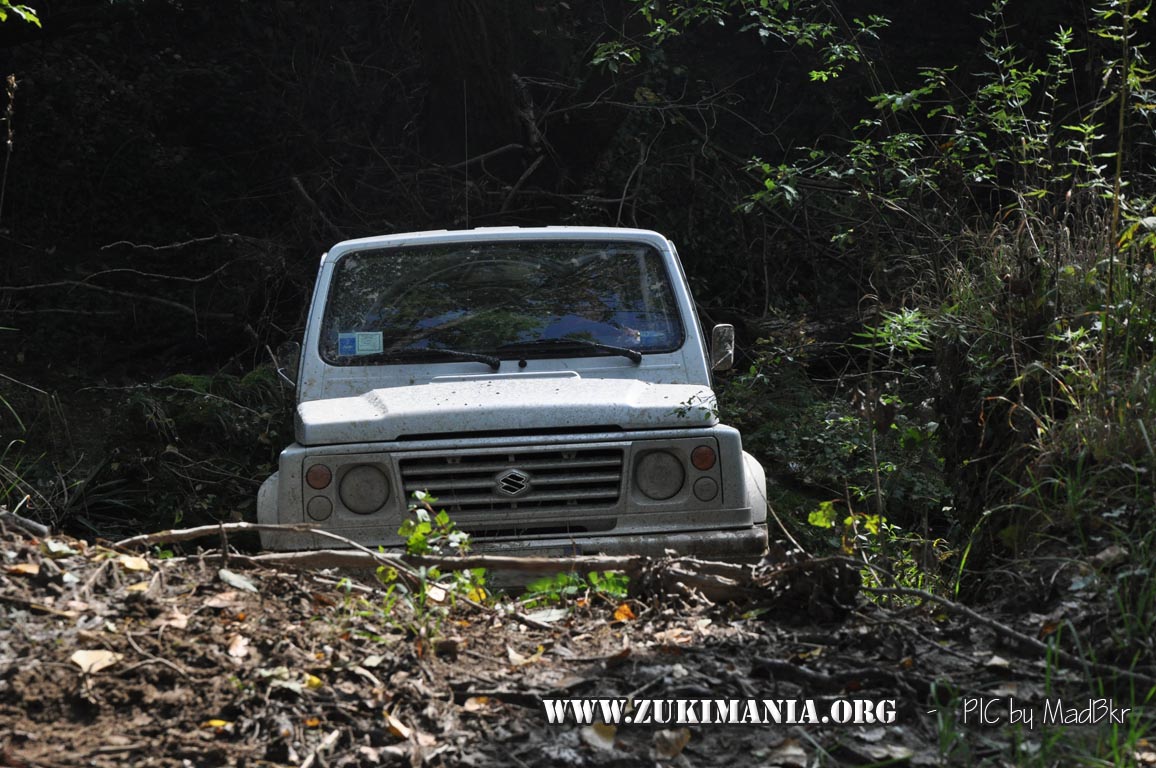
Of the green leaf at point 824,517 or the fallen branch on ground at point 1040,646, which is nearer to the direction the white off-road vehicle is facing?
the fallen branch on ground

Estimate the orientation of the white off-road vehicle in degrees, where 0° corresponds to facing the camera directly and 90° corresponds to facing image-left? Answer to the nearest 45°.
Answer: approximately 0°

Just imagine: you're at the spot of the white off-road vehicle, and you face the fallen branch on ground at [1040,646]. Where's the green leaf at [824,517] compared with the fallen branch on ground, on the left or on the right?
left

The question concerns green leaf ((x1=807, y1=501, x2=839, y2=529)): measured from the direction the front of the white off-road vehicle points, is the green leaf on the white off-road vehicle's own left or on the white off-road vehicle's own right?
on the white off-road vehicle's own left

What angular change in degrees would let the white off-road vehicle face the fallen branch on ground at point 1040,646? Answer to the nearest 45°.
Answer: approximately 45° to its left
